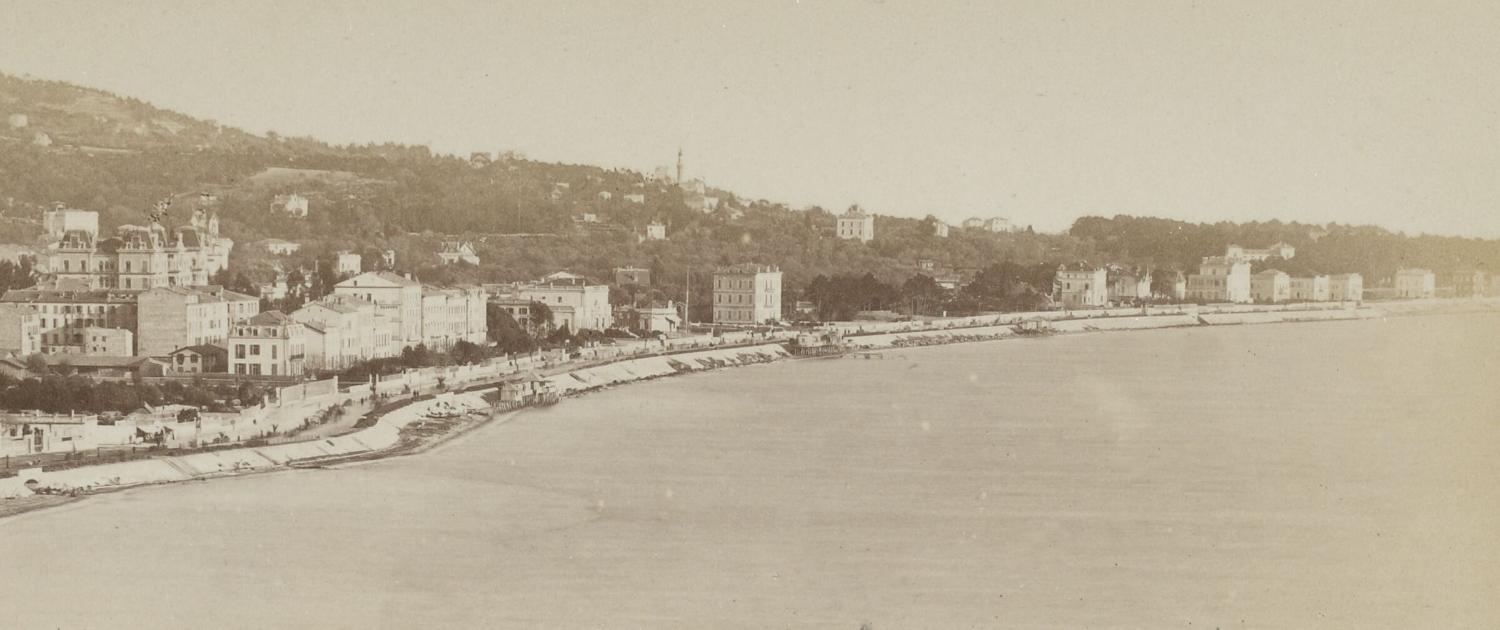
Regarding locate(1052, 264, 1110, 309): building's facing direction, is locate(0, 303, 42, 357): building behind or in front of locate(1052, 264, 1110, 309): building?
in front

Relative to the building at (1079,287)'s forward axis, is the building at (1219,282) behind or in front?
behind

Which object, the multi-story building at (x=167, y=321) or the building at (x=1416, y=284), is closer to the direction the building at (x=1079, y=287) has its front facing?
the multi-story building

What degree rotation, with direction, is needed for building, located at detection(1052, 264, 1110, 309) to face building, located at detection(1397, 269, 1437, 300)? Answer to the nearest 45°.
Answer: approximately 135° to its left

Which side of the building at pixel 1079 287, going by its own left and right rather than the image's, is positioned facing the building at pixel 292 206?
right

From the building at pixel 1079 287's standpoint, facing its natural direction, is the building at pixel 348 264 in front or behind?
in front

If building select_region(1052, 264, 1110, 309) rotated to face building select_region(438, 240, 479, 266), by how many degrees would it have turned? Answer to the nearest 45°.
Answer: approximately 45° to its right

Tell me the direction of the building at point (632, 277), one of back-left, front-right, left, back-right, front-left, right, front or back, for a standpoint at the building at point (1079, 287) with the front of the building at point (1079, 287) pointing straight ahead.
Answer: front-right

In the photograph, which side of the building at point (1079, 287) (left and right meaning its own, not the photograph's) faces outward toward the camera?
front

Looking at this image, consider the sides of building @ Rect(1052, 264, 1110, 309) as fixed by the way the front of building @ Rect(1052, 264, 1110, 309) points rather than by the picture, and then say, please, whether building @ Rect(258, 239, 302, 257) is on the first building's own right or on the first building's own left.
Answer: on the first building's own right

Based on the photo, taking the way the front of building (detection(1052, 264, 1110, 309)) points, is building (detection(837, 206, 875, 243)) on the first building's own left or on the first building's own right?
on the first building's own right
